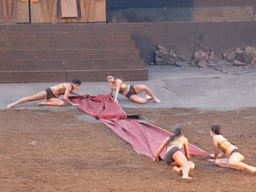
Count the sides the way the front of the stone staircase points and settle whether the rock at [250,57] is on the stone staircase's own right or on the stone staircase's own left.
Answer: on the stone staircase's own left

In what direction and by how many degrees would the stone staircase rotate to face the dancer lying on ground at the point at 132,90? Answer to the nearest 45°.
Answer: approximately 45° to its left

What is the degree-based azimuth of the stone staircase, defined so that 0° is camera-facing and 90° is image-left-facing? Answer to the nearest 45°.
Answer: approximately 0°

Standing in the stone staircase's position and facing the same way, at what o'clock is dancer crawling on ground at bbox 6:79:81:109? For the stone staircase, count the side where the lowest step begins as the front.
The dancer crawling on ground is roughly at 12 o'clock from the stone staircase.

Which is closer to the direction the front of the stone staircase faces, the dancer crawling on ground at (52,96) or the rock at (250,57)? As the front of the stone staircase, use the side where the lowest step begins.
the dancer crawling on ground

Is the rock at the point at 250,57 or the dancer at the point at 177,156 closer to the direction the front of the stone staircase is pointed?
the dancer

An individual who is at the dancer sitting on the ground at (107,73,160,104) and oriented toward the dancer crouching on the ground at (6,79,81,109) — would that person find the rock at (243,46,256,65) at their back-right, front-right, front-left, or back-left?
back-right
